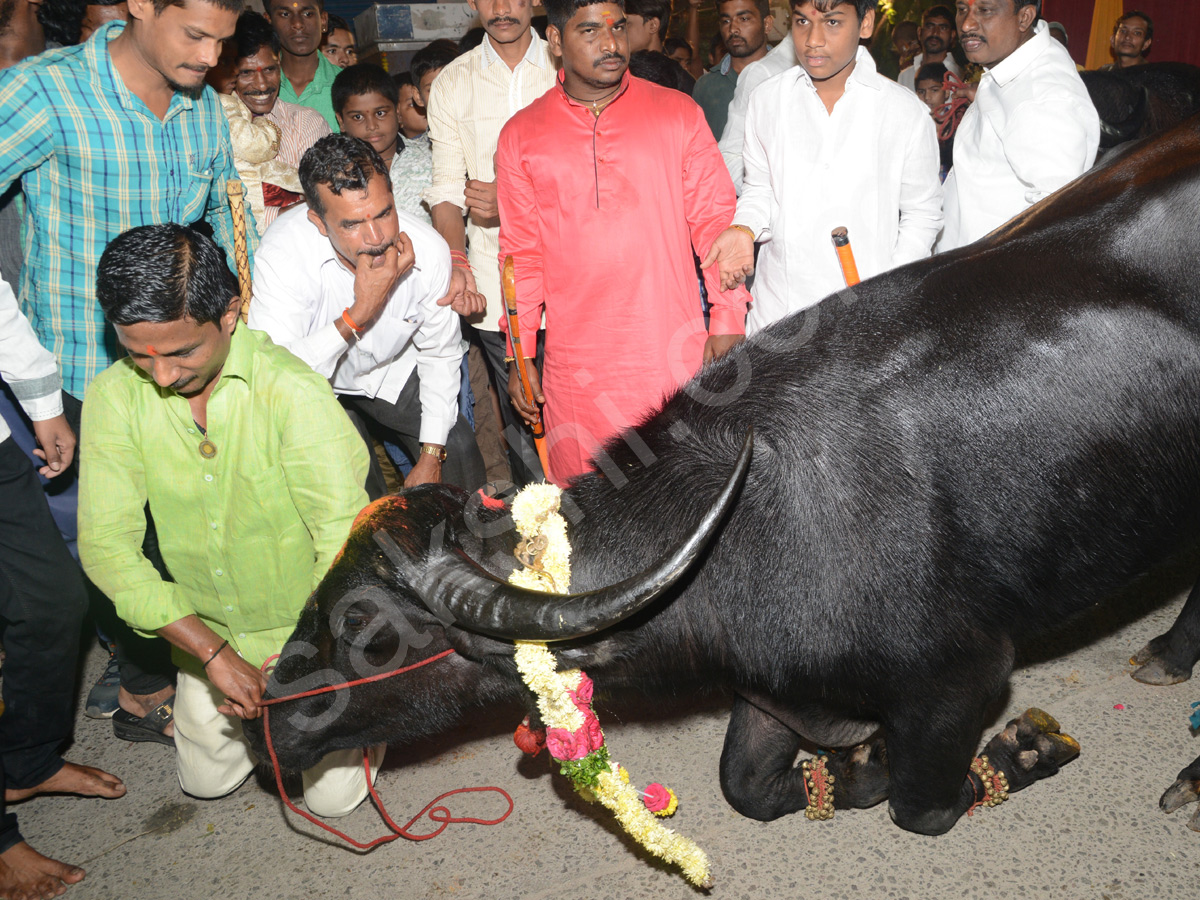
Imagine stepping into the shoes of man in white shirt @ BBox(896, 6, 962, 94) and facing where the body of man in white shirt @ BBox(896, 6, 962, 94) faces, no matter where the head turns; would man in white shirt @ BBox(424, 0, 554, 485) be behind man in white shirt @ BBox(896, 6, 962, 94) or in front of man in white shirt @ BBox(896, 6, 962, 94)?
in front

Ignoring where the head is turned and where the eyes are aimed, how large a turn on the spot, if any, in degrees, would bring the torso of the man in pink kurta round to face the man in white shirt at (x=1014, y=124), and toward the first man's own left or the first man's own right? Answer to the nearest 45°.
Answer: approximately 90° to the first man's own left

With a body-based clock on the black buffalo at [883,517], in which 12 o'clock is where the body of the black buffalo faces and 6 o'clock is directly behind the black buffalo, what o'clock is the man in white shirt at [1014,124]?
The man in white shirt is roughly at 4 o'clock from the black buffalo.

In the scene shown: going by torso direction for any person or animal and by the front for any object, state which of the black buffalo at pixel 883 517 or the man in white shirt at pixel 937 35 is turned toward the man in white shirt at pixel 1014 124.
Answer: the man in white shirt at pixel 937 35

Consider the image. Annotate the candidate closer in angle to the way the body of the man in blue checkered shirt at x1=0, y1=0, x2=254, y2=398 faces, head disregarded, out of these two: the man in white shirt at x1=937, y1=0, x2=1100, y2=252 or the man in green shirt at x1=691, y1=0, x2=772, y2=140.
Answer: the man in white shirt

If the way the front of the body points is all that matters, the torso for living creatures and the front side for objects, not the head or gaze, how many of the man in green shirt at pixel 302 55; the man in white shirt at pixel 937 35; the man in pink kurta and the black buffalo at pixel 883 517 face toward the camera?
3

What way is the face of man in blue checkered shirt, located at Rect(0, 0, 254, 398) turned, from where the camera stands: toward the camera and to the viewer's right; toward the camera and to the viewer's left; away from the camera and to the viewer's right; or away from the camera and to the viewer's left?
toward the camera and to the viewer's right

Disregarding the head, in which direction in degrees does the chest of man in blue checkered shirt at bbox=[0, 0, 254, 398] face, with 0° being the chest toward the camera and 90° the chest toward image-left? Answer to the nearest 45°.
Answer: approximately 315°

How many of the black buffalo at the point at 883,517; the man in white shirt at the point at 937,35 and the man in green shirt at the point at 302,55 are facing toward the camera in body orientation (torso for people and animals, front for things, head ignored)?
2

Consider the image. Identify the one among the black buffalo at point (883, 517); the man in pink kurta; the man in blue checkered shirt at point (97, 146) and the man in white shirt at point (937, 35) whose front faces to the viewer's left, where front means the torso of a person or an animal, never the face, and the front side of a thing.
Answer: the black buffalo

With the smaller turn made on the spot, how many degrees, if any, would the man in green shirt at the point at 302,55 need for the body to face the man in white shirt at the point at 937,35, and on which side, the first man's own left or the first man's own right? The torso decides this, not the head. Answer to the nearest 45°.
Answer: approximately 90° to the first man's own left
